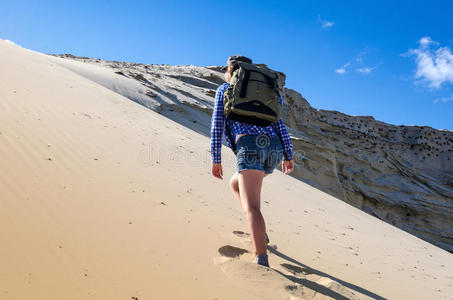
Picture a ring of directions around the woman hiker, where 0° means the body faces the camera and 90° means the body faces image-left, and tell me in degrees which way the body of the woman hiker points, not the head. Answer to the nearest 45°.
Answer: approximately 135°
